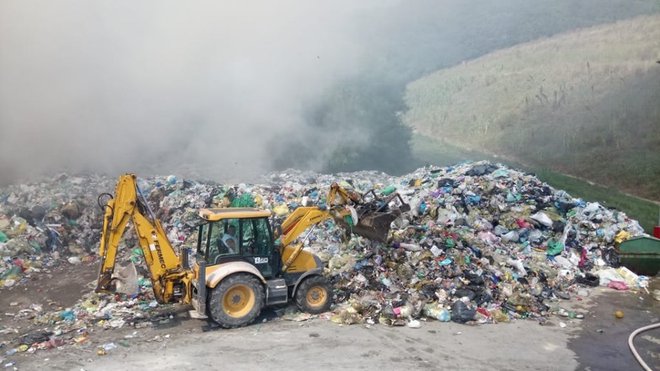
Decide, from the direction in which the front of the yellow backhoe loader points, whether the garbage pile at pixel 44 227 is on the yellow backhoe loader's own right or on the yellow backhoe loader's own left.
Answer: on the yellow backhoe loader's own left

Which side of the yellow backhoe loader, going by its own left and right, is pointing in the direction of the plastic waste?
front

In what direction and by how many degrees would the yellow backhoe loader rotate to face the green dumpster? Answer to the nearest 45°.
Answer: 0° — it already faces it

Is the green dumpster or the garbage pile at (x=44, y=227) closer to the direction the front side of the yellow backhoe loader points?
the green dumpster

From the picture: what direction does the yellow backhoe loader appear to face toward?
to the viewer's right

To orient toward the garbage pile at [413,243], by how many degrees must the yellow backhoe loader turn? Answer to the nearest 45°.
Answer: approximately 45° to its left

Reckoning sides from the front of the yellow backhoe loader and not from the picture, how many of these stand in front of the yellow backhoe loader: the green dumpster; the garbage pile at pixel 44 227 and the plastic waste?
2
